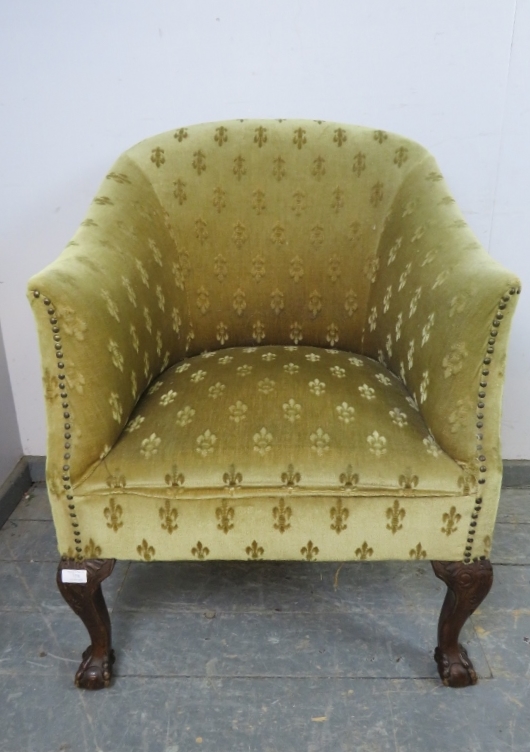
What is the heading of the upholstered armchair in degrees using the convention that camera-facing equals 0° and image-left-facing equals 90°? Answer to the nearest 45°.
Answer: approximately 0°
